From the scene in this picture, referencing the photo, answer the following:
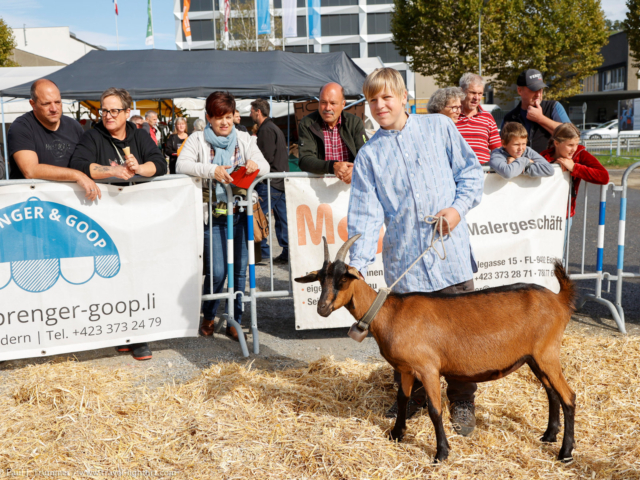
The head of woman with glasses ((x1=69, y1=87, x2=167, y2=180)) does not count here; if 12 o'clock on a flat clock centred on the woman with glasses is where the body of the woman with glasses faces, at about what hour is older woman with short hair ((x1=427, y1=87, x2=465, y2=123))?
The older woman with short hair is roughly at 9 o'clock from the woman with glasses.

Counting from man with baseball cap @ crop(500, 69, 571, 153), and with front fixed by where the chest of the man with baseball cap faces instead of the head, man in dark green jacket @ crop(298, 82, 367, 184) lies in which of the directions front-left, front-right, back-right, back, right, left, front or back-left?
front-right

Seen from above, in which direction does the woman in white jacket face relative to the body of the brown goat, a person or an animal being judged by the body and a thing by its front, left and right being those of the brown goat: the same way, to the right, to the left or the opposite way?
to the left

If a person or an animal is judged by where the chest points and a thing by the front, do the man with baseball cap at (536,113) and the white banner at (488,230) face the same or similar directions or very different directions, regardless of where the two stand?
same or similar directions

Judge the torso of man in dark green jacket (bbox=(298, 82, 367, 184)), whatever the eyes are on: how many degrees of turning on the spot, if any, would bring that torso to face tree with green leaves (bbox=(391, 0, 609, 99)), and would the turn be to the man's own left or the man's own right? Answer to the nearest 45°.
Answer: approximately 180°

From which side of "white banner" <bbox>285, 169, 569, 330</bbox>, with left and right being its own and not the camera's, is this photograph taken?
front

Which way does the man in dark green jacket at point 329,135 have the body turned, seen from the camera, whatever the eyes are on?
toward the camera

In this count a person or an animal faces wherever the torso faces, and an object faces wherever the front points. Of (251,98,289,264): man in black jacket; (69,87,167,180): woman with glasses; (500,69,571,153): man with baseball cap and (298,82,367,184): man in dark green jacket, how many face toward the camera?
3

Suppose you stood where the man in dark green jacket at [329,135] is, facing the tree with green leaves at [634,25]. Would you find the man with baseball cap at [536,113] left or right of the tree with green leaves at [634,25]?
right

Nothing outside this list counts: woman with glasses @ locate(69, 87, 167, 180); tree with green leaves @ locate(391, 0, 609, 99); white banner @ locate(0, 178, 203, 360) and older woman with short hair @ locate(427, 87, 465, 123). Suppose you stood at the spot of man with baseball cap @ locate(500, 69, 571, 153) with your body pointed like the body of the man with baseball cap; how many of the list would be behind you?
1

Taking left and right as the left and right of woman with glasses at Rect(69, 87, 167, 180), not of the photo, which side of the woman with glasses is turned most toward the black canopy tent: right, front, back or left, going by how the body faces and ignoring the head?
back

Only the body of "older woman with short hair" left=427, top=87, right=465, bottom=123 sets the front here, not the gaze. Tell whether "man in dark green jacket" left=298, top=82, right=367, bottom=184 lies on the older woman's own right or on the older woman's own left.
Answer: on the older woman's own right

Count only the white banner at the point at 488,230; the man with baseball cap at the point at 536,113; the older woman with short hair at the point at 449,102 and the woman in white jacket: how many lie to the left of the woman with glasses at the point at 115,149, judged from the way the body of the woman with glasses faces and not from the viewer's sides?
4

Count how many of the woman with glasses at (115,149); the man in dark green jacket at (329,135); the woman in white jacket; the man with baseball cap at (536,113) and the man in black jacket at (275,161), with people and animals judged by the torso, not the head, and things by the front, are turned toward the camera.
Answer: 4

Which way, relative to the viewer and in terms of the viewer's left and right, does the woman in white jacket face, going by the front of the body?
facing the viewer
